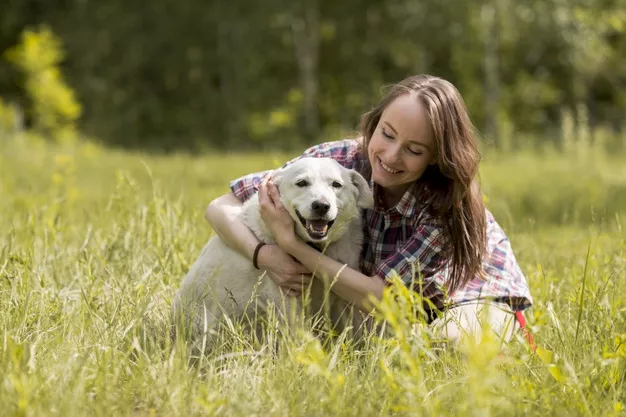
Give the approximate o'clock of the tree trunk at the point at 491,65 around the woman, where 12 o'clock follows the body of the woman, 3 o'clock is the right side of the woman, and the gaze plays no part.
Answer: The tree trunk is roughly at 5 o'clock from the woman.

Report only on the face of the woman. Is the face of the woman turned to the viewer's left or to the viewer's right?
to the viewer's left

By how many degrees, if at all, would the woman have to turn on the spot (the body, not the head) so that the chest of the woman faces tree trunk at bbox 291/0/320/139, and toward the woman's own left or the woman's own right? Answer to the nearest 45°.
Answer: approximately 135° to the woman's own right

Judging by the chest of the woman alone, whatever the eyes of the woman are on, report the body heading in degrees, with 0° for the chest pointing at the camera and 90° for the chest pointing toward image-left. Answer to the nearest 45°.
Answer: approximately 45°

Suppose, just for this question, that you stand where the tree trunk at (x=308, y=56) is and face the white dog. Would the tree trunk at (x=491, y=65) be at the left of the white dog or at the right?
left
